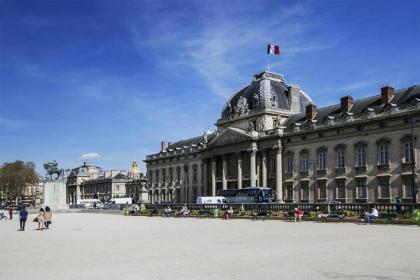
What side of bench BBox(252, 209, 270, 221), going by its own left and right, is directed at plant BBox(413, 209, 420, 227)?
left

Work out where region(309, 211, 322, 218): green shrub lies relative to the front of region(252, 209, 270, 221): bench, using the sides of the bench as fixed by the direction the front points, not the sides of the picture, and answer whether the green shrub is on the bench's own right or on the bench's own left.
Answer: on the bench's own left

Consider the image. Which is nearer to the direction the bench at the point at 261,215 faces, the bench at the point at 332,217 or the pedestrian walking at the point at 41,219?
the pedestrian walking

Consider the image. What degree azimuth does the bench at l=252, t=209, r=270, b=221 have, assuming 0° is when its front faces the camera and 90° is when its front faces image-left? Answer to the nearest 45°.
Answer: approximately 45°

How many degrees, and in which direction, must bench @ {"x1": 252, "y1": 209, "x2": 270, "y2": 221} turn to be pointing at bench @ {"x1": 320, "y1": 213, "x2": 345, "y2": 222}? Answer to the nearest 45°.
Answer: approximately 90° to its left

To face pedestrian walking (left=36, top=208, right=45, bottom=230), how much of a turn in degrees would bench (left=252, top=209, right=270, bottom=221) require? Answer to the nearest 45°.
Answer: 0° — it already faces them

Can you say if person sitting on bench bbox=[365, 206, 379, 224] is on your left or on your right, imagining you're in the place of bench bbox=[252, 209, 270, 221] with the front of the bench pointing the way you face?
on your left

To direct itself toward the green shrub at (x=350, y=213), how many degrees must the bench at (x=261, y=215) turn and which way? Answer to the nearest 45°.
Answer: approximately 90° to its left

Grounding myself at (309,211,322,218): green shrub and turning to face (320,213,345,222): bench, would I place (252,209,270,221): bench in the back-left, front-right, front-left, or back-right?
back-right
